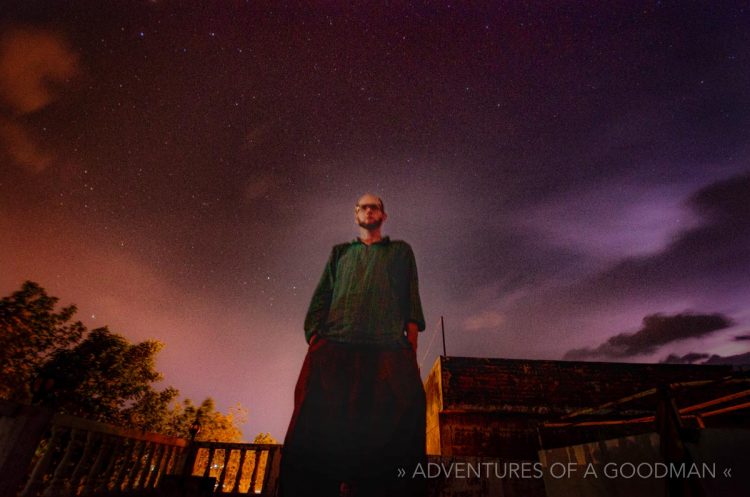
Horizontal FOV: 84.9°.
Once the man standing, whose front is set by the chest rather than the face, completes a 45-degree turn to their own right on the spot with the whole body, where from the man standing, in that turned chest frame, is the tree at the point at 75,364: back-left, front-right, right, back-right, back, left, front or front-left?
right

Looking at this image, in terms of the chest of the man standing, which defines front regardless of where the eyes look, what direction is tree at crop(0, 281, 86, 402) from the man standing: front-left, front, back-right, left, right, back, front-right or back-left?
back-right

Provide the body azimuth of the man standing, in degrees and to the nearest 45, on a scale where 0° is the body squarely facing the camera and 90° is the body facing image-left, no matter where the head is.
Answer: approximately 0°

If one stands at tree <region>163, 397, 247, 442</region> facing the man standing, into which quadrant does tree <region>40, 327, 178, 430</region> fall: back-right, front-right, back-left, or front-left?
front-right

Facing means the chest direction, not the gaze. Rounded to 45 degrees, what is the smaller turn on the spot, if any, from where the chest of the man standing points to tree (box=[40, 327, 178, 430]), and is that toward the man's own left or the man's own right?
approximately 135° to the man's own right

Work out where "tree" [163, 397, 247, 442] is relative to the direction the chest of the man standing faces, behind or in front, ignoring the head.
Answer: behind
